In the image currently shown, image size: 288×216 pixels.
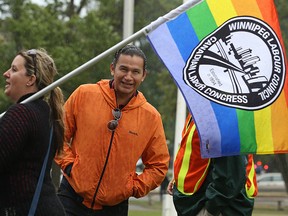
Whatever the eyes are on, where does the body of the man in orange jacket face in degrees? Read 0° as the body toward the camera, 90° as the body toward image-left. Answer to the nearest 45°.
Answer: approximately 0°

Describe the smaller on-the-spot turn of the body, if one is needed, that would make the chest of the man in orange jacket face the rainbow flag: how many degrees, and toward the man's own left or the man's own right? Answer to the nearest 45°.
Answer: approximately 45° to the man's own left

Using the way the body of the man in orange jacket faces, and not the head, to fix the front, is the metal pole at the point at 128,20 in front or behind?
behind

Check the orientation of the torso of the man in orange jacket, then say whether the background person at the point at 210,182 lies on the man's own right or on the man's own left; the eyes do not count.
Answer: on the man's own left

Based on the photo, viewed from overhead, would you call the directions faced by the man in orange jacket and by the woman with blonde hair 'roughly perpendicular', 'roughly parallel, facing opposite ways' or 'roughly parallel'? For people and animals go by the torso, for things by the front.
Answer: roughly perpendicular
